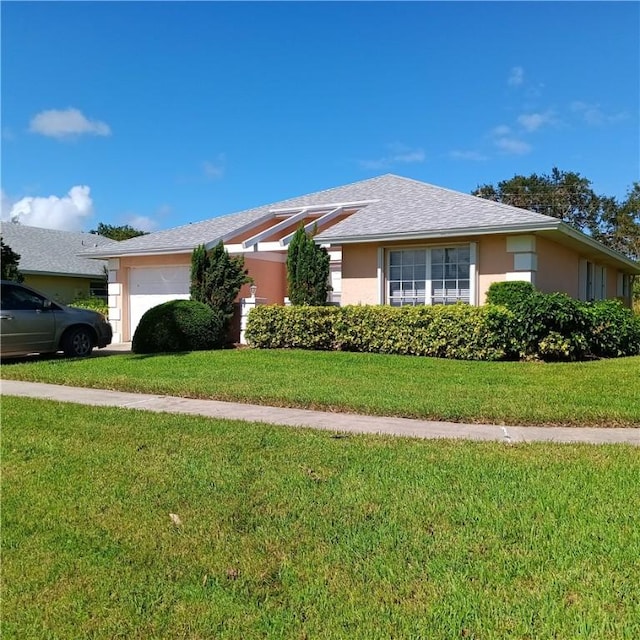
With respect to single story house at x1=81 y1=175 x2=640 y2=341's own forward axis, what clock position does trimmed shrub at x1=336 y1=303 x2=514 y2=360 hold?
The trimmed shrub is roughly at 10 o'clock from the single story house.

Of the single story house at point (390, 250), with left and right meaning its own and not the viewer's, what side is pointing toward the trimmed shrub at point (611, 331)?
left

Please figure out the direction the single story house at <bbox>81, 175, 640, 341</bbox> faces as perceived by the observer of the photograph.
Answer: facing the viewer and to the left of the viewer

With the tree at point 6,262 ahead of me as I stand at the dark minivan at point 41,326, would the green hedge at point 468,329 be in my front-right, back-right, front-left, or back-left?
back-right

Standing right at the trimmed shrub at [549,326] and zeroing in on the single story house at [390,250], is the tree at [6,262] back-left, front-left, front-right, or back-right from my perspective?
front-left

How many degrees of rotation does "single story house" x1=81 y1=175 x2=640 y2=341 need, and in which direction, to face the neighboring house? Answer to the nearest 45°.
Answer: approximately 90° to its right

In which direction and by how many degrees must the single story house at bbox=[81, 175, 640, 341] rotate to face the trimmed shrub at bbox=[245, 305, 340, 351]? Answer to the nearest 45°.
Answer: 0° — it already faces it

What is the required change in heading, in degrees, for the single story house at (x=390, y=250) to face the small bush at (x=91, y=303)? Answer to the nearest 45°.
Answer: approximately 90° to its right
